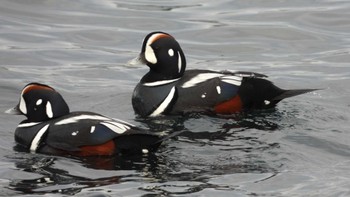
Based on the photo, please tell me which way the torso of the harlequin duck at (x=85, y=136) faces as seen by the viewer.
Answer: to the viewer's left

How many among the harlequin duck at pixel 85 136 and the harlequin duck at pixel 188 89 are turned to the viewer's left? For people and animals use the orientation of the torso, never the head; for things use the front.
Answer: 2

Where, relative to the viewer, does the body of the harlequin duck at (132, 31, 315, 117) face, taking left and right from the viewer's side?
facing to the left of the viewer
